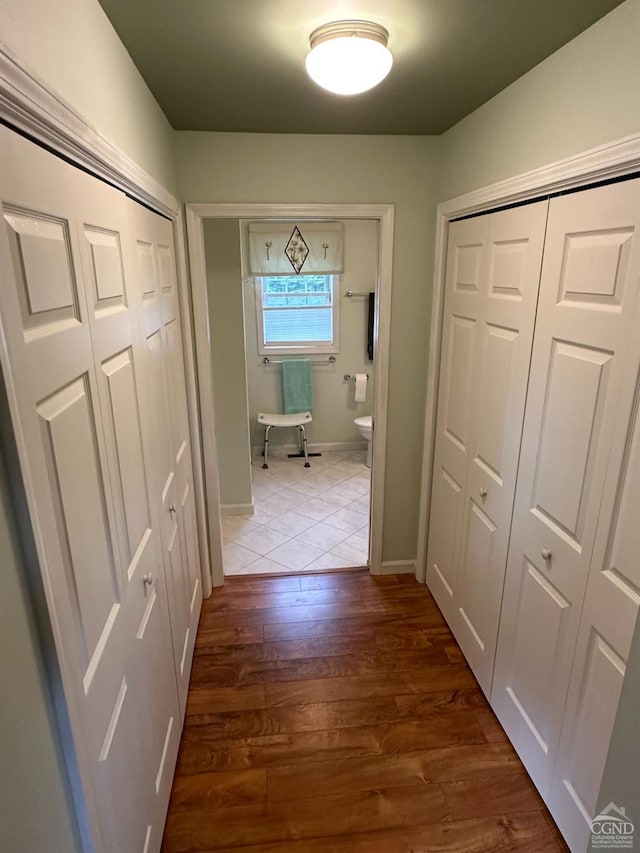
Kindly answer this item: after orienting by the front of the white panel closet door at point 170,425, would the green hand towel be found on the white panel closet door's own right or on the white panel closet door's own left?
on the white panel closet door's own left

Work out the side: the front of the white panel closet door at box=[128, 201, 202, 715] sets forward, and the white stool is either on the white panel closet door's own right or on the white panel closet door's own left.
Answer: on the white panel closet door's own left

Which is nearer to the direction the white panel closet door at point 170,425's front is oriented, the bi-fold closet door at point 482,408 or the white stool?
the bi-fold closet door

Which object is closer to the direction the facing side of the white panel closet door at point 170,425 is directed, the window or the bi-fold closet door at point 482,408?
the bi-fold closet door

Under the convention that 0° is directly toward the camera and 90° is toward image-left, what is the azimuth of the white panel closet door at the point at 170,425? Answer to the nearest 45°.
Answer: approximately 270°

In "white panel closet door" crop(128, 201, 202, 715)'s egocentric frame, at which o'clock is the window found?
The window is roughly at 10 o'clock from the white panel closet door.
